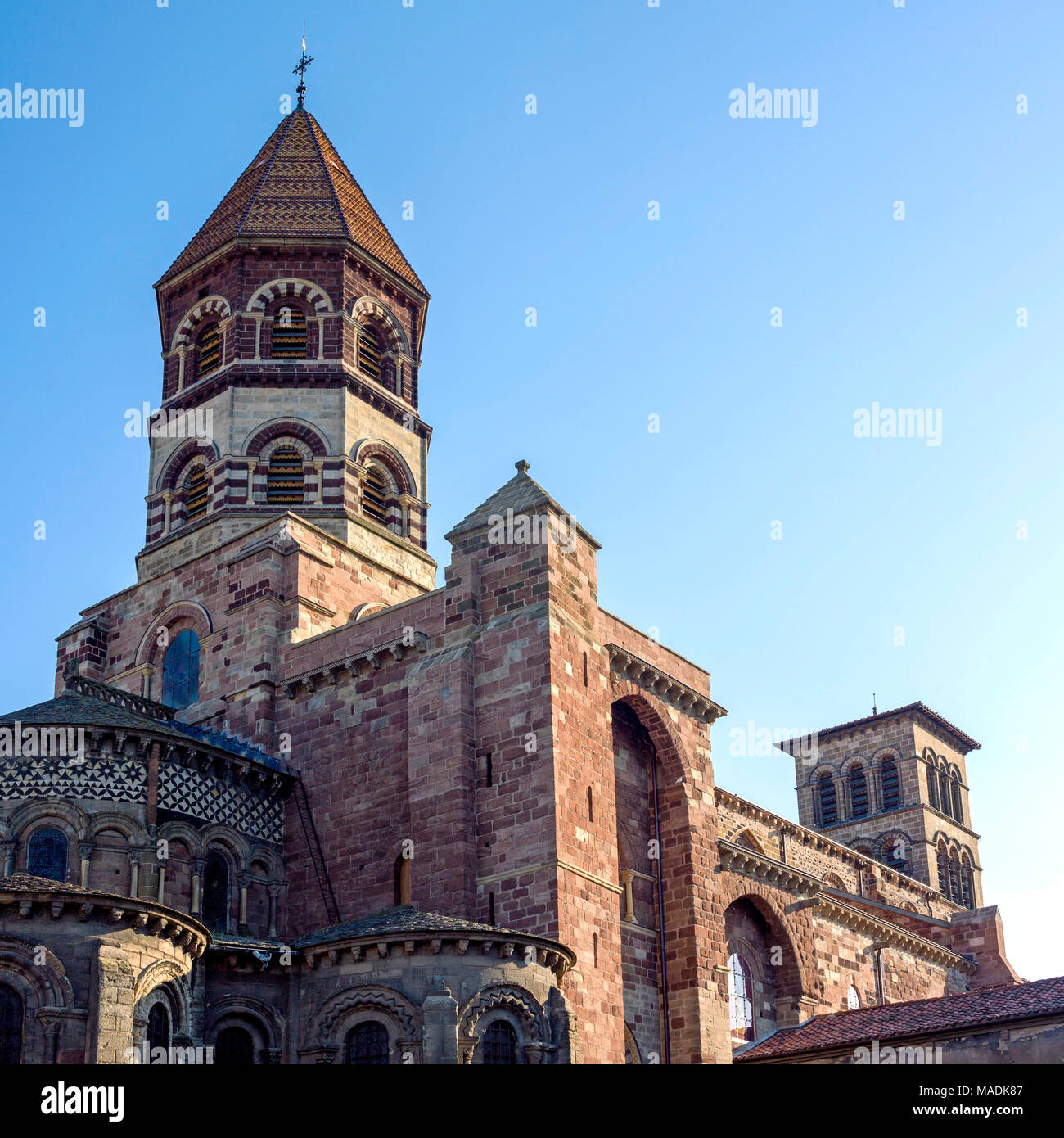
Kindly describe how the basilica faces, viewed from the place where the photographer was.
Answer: facing away from the viewer and to the right of the viewer
